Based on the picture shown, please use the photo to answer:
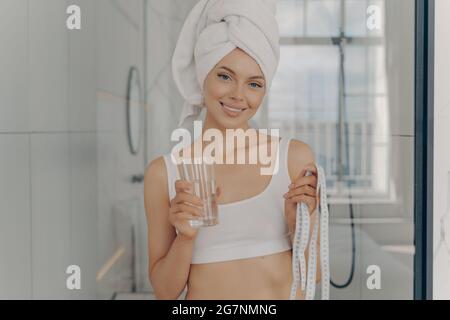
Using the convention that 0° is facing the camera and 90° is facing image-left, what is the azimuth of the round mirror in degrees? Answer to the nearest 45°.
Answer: approximately 270°

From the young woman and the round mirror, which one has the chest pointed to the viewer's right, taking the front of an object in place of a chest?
the round mirror

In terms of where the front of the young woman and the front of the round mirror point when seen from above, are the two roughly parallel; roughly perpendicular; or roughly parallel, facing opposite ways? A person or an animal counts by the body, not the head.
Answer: roughly perpendicular

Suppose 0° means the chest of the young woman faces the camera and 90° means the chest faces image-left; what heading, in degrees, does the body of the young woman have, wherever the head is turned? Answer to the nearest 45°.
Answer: approximately 0°

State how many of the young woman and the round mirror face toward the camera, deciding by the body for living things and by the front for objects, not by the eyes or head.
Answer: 1
